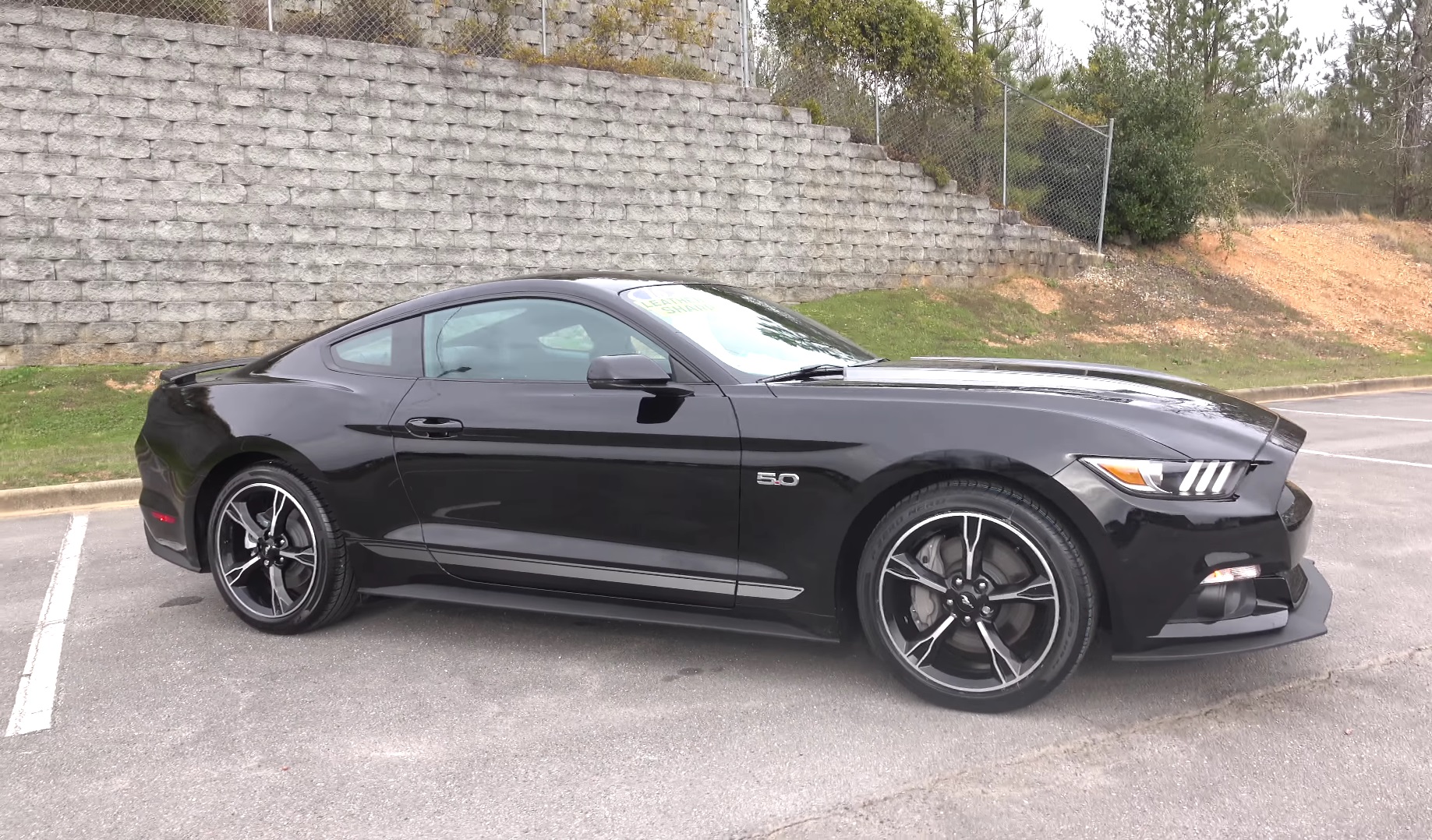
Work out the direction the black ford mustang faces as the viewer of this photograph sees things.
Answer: facing the viewer and to the right of the viewer

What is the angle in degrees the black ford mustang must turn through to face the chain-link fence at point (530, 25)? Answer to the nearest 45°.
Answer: approximately 135° to its left

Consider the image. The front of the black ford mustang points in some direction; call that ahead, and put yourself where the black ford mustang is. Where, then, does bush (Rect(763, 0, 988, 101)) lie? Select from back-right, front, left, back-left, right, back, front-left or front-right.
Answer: back-left

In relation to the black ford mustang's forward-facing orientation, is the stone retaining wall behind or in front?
behind

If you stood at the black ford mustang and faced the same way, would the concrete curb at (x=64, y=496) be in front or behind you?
behind

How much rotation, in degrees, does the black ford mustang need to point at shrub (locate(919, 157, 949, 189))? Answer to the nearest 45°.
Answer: approximately 135° to its left

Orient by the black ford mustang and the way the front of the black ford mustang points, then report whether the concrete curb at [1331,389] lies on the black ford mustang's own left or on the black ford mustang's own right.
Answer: on the black ford mustang's own left

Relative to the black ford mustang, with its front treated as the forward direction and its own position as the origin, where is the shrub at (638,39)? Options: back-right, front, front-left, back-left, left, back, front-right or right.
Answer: back-left
